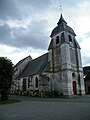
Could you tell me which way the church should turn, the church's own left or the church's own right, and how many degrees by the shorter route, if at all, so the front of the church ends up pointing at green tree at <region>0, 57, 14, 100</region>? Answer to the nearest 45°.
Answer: approximately 90° to the church's own right
